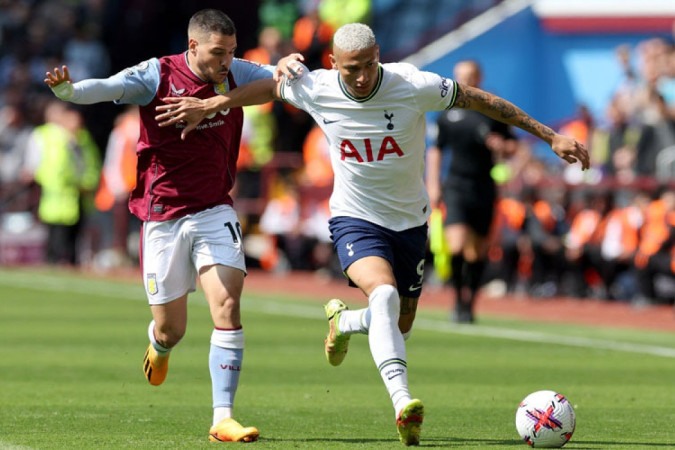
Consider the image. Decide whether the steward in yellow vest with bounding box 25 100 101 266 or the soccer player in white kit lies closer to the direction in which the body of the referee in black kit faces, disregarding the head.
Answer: the soccer player in white kit

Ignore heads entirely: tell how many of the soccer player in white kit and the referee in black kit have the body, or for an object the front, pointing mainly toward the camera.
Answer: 2

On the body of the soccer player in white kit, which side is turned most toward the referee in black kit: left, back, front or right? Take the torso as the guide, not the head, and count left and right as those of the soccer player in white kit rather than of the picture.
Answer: back

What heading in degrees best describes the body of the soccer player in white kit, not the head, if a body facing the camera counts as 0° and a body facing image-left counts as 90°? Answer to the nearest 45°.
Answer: approximately 0°

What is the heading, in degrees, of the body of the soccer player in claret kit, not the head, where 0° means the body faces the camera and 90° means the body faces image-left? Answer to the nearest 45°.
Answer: approximately 315°

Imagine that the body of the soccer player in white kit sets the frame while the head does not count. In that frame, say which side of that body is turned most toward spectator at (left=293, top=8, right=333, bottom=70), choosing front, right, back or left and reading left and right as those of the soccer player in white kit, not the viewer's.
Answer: back

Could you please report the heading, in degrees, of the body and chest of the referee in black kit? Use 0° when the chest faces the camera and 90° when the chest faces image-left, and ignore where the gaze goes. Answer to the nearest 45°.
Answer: approximately 0°
